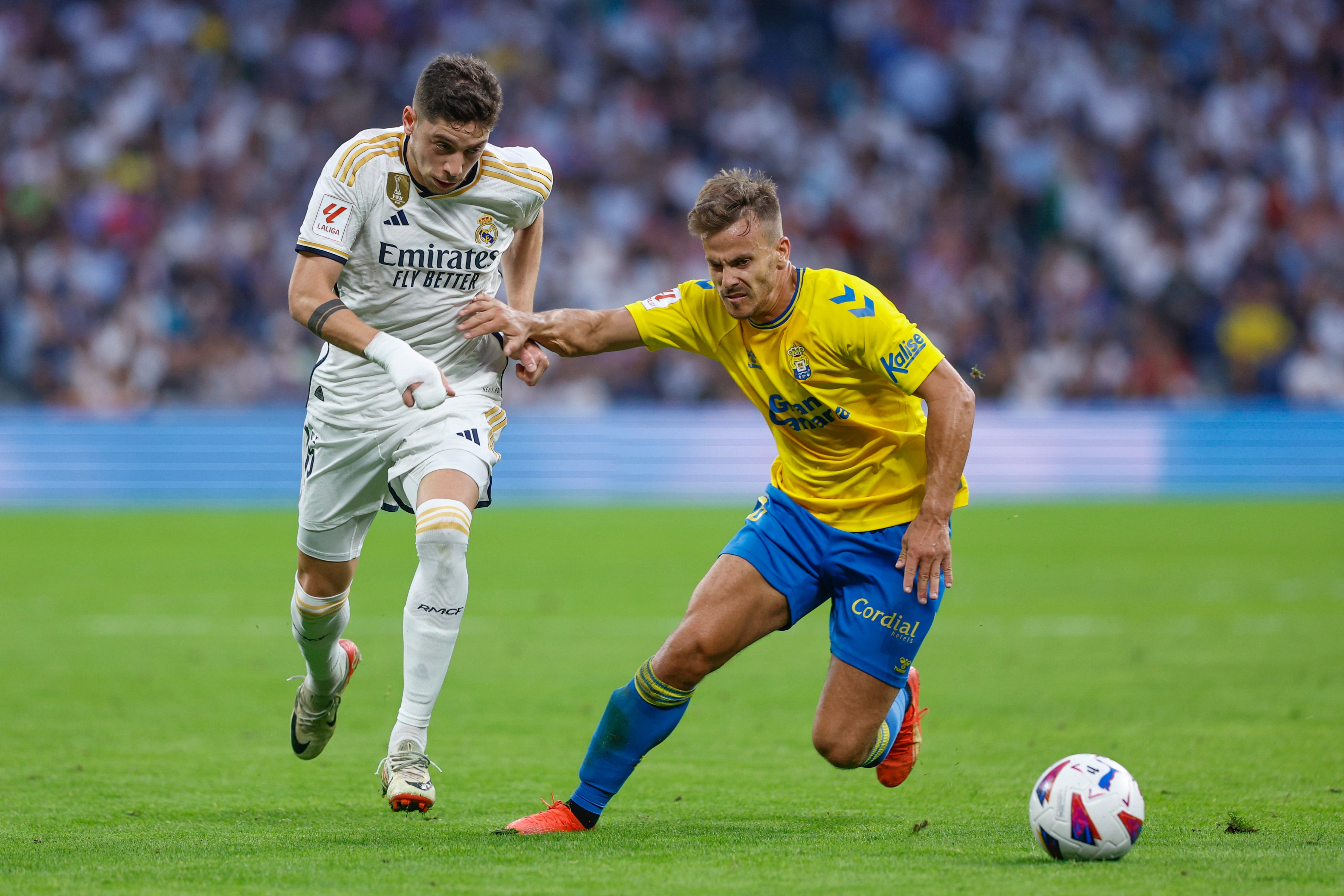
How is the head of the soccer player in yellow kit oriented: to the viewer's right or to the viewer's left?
to the viewer's left

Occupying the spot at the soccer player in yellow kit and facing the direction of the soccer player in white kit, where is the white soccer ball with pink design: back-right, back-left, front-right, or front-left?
back-left

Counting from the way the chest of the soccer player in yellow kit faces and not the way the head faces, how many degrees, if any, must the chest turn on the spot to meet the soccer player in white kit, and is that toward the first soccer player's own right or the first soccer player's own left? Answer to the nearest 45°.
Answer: approximately 45° to the first soccer player's own right

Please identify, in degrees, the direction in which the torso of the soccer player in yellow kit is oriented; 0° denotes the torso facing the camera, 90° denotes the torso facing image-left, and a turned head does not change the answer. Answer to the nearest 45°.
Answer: approximately 45°

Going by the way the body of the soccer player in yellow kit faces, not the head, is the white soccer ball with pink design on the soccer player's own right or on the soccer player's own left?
on the soccer player's own left
